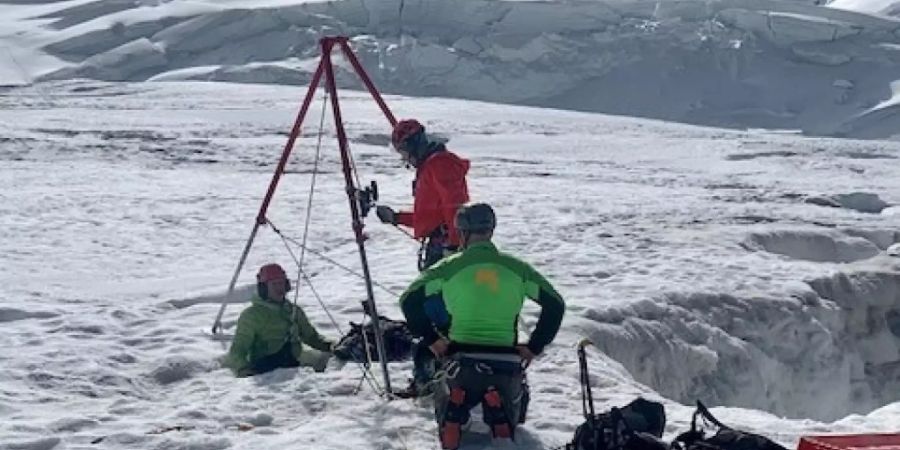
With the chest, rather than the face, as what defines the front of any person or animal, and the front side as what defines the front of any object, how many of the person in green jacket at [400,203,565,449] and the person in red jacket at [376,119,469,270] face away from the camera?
1

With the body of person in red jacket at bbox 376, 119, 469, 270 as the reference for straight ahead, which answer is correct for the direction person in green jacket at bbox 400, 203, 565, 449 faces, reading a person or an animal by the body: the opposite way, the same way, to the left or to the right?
to the right

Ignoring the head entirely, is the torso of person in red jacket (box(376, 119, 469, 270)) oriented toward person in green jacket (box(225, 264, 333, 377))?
yes

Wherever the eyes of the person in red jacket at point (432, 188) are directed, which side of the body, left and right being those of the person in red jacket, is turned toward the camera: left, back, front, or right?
left

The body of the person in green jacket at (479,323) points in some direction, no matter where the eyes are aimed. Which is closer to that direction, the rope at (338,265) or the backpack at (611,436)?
the rope

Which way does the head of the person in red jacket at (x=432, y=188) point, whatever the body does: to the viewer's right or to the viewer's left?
to the viewer's left

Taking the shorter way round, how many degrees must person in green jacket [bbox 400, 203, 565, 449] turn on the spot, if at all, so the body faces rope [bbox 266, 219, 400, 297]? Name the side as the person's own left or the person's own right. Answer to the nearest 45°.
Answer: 0° — they already face it

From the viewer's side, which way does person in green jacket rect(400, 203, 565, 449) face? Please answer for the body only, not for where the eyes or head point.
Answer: away from the camera
